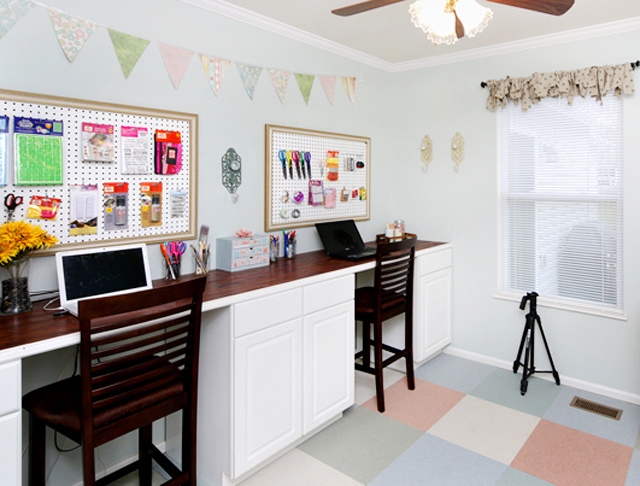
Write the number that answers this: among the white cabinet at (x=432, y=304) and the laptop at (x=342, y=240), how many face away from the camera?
0

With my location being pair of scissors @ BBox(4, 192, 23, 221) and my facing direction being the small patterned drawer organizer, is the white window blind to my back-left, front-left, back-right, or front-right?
front-right

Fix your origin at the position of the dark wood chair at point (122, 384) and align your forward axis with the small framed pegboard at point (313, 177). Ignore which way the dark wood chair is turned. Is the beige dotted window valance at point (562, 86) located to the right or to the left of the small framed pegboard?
right

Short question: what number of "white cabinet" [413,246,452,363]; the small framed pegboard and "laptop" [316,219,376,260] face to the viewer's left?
0

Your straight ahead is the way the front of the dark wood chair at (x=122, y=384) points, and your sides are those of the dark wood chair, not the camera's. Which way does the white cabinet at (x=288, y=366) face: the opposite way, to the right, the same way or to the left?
the opposite way

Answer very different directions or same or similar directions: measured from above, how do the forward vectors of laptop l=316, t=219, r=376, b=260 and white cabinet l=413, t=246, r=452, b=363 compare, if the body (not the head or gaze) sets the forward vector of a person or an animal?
same or similar directions

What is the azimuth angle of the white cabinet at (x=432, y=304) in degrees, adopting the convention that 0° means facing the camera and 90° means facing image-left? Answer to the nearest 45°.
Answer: approximately 315°

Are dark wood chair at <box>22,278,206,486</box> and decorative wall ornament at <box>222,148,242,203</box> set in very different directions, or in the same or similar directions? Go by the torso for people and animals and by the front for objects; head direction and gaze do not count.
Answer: very different directions

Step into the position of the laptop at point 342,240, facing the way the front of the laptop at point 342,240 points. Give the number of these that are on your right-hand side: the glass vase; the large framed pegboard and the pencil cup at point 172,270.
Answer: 3

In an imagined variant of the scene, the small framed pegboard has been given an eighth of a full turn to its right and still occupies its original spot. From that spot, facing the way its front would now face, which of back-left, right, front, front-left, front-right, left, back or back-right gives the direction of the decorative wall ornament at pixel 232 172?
front-right
